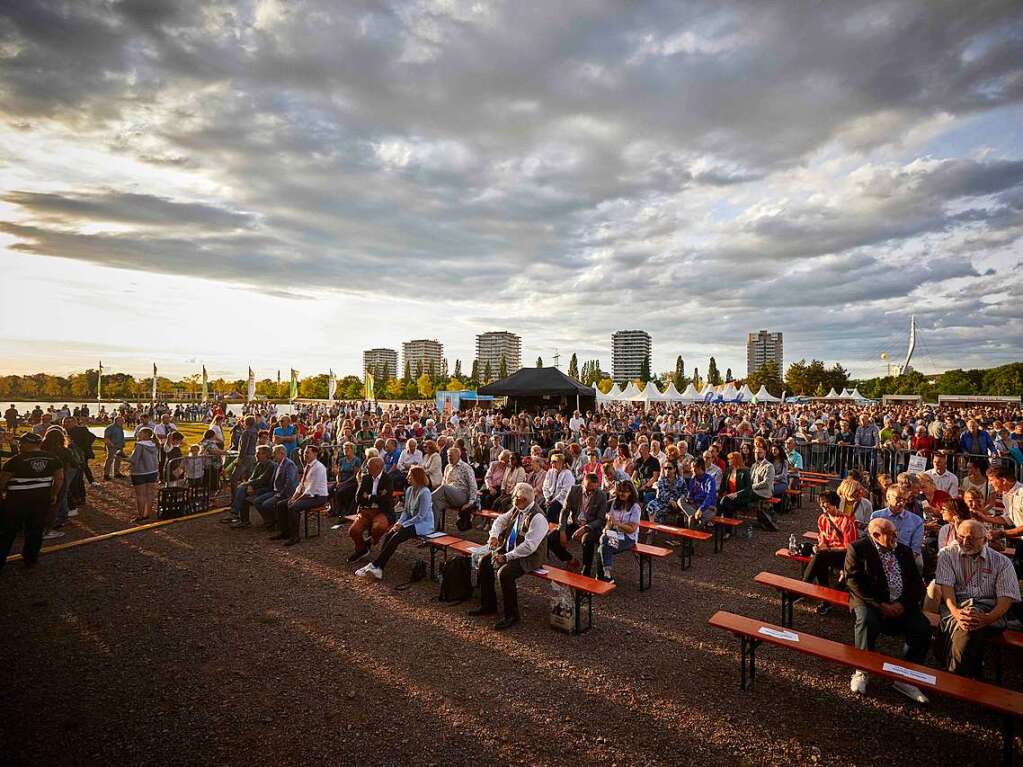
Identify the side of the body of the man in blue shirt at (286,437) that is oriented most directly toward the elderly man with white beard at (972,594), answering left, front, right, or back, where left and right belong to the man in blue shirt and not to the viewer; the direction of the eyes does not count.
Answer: left

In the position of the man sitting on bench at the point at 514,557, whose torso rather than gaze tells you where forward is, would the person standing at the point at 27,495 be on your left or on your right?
on your right

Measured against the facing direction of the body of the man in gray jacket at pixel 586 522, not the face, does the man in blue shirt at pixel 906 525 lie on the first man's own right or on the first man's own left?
on the first man's own left

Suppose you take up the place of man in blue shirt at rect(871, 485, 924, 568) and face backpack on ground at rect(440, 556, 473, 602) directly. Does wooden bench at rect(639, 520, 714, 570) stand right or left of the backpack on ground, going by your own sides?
right

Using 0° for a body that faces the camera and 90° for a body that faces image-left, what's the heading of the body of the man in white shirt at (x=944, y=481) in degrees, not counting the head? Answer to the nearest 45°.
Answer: approximately 45°

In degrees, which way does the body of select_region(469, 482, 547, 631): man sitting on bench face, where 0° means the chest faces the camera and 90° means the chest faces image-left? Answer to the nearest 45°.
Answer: approximately 45°

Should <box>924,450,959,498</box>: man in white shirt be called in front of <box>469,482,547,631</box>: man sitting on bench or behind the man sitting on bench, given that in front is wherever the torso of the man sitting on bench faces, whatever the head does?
behind

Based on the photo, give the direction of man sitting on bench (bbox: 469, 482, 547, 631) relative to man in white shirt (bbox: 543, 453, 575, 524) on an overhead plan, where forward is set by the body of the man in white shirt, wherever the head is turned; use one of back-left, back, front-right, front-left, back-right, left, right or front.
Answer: front-left

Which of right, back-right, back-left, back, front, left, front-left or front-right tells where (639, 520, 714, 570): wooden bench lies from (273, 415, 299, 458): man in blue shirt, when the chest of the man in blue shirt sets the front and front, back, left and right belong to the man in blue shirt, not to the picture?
left

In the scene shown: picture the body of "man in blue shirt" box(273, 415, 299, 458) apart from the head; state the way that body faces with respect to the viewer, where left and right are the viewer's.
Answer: facing the viewer and to the left of the viewer
